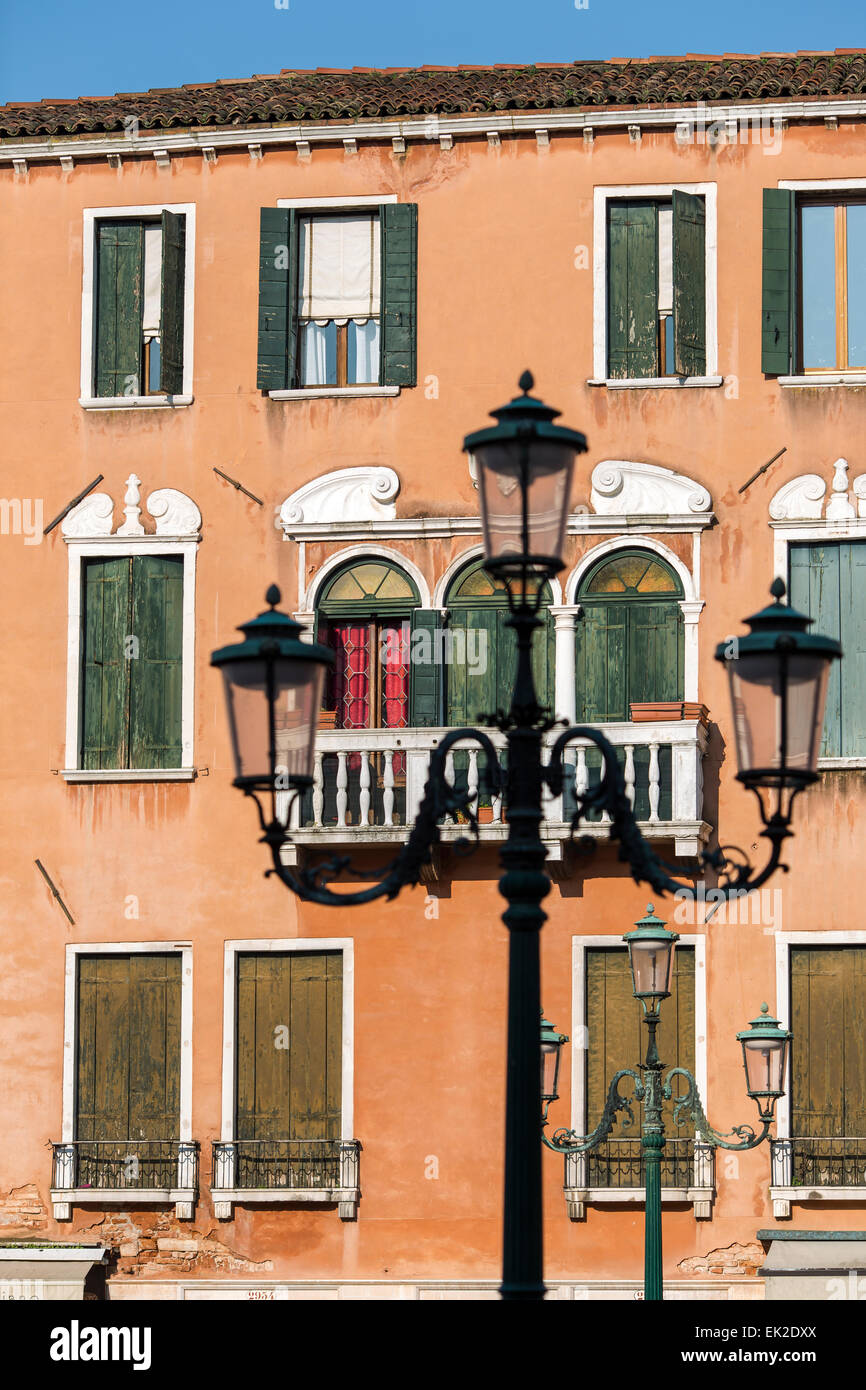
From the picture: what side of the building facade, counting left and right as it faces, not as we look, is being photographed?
front

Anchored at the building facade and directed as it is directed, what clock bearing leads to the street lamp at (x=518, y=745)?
The street lamp is roughly at 12 o'clock from the building facade.
